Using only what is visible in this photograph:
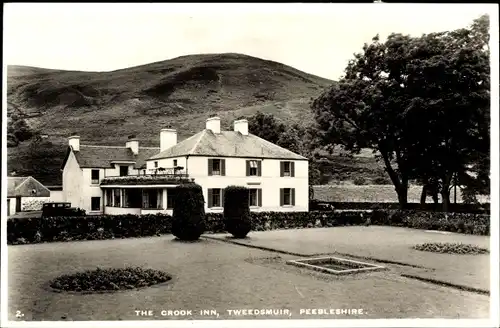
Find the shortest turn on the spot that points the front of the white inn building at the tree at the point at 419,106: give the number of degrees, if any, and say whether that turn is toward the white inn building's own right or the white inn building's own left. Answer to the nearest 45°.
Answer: approximately 45° to the white inn building's own left

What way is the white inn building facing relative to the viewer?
toward the camera

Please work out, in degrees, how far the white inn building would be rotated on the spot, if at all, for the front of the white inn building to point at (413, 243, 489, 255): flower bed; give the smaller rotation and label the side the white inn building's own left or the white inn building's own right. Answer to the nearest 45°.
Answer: approximately 45° to the white inn building's own left

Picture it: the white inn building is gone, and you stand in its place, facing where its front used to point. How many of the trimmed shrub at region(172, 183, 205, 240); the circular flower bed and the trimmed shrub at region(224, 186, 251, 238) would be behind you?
0

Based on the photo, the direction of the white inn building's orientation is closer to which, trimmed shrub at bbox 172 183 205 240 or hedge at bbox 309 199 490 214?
the trimmed shrub

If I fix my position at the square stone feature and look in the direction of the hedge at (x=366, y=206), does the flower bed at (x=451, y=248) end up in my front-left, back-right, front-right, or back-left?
front-right

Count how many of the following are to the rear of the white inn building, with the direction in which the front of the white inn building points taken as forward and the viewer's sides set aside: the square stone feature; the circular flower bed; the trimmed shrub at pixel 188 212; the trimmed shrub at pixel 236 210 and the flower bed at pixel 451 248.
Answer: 0

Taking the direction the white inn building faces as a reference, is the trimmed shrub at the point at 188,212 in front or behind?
in front

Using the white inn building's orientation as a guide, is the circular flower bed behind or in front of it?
in front

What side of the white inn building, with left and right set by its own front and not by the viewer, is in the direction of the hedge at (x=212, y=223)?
front

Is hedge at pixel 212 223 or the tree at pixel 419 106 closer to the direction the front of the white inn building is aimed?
the hedge

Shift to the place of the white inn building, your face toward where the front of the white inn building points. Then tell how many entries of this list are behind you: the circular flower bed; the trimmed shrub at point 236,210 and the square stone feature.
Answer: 0

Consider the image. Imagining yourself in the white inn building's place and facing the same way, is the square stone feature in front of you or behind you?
in front

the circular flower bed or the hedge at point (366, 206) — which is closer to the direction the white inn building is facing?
the circular flower bed

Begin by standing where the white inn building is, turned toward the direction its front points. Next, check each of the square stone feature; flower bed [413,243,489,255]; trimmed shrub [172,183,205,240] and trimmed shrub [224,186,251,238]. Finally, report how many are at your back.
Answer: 0
